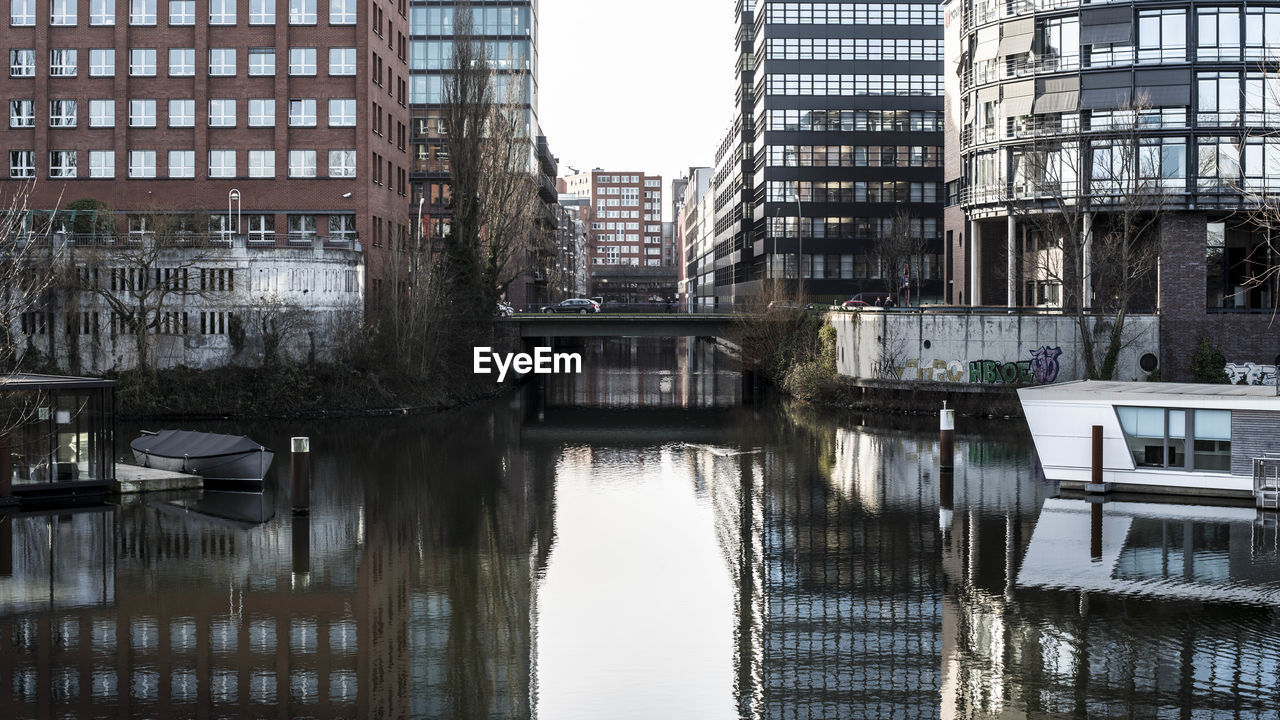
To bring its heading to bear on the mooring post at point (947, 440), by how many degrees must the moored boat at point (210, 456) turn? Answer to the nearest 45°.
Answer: approximately 45° to its left

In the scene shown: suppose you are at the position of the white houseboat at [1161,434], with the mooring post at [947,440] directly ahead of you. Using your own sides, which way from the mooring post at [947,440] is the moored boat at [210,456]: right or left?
left

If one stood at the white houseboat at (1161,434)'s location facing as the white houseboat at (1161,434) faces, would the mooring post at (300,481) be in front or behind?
in front

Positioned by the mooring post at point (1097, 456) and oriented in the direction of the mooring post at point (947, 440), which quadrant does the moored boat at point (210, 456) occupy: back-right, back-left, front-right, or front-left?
front-left

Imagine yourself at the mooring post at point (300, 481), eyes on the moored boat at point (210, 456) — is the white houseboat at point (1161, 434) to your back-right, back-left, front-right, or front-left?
back-right

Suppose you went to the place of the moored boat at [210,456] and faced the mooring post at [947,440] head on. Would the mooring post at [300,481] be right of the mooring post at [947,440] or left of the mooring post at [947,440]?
right

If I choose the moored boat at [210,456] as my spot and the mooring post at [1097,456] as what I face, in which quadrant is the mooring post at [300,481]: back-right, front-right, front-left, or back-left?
front-right
